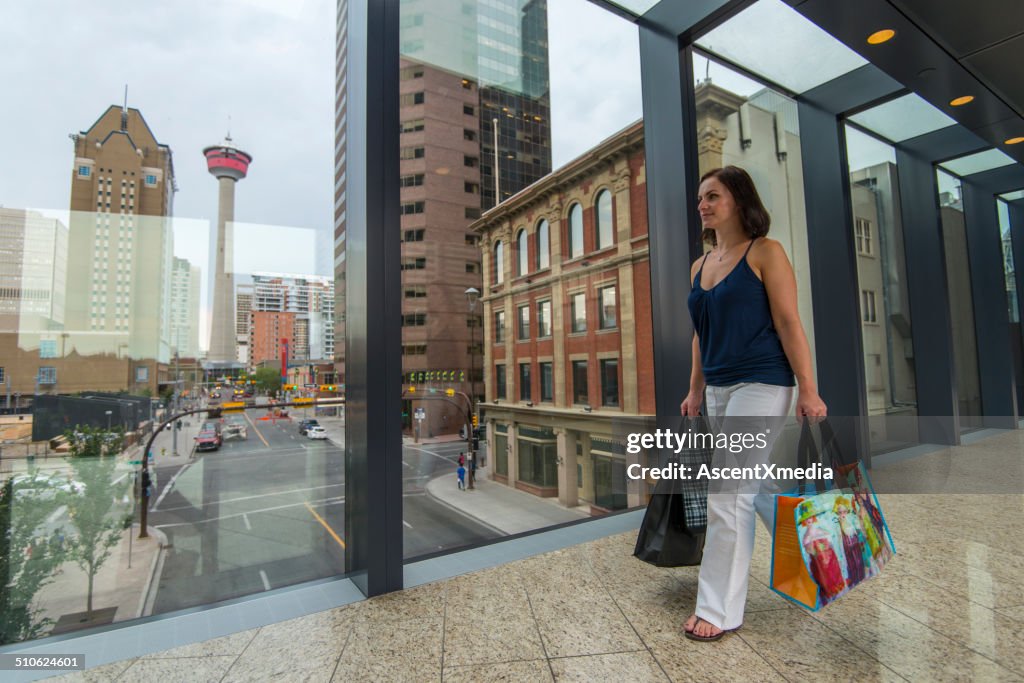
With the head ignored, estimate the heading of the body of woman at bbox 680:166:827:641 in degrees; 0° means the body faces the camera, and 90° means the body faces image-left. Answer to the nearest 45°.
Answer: approximately 45°

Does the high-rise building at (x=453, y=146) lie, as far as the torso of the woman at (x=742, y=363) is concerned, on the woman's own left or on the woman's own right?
on the woman's own right

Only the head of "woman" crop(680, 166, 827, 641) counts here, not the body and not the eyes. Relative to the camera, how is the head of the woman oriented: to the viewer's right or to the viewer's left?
to the viewer's left

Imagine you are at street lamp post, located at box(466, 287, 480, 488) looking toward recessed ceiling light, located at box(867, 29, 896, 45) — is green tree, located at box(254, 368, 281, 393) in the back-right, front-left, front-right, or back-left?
back-right
